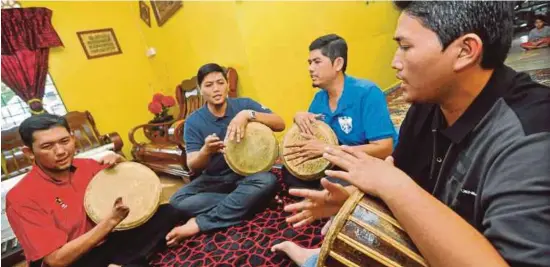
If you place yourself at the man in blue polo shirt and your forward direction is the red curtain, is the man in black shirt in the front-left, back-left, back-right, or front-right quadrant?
back-left

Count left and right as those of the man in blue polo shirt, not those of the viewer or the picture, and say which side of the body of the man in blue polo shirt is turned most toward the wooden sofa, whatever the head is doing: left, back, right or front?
right

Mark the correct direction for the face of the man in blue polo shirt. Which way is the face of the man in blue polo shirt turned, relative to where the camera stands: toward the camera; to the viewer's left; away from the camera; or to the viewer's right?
to the viewer's left

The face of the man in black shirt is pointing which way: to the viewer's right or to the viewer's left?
to the viewer's left

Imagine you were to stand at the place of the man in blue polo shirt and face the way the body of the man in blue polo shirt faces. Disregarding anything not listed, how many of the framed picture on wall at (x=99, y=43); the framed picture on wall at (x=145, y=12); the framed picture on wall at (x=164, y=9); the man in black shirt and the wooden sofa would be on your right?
4

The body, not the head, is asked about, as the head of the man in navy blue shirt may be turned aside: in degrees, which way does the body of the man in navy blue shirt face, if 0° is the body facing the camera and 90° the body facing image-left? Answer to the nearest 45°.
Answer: approximately 0°

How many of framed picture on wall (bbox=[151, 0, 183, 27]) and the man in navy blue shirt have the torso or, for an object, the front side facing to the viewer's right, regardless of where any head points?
0

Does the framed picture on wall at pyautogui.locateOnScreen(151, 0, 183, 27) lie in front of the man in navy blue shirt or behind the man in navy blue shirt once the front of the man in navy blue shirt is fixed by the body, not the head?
behind

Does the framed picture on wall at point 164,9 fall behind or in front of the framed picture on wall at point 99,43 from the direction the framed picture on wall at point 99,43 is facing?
in front

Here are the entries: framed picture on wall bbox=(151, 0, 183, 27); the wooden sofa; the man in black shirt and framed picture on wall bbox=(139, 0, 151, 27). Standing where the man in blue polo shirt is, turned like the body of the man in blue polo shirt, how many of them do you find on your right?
3

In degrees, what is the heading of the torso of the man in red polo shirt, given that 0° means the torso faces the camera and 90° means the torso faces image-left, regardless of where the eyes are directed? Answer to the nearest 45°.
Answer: approximately 315°

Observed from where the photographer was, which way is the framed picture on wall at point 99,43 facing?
facing the viewer and to the right of the viewer
